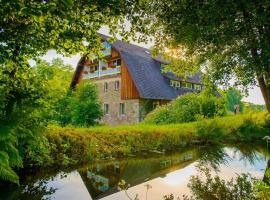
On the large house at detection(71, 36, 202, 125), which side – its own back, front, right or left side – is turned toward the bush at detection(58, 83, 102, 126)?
front

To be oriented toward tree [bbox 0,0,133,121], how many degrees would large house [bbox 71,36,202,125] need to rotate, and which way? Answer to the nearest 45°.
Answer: approximately 45° to its left

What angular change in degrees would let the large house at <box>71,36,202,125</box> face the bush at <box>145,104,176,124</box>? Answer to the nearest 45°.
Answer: approximately 45° to its left

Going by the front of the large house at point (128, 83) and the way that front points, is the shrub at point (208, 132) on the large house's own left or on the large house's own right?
on the large house's own left

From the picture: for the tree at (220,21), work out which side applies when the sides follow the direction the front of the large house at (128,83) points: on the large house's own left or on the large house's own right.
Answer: on the large house's own left
